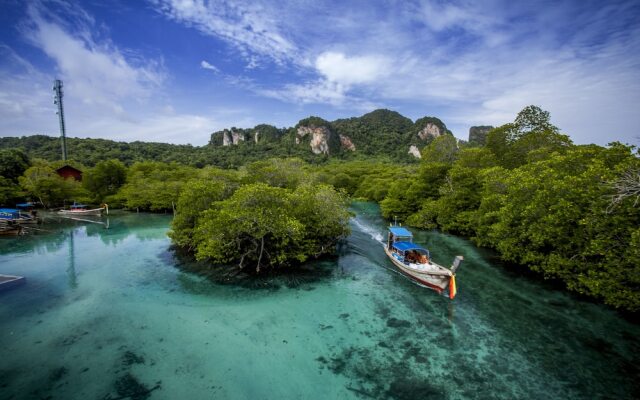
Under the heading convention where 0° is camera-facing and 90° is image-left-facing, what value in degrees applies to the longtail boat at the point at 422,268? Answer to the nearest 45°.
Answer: approximately 315°

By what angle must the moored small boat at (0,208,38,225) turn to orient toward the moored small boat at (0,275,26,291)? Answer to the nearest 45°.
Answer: approximately 90° to its right

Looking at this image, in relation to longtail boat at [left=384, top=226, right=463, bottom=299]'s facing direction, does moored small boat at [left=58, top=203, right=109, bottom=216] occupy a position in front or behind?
behind

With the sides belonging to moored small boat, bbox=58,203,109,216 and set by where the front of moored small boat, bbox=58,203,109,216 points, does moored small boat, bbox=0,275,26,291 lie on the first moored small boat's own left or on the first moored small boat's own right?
on the first moored small boat's own right

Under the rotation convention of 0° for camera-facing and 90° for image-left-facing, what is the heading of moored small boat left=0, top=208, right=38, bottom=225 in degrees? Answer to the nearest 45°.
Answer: approximately 270°

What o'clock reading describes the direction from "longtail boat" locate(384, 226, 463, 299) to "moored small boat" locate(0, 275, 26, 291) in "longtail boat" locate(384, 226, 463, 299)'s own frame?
The moored small boat is roughly at 4 o'clock from the longtail boat.

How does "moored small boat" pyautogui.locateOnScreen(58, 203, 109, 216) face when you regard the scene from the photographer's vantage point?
facing to the right of the viewer

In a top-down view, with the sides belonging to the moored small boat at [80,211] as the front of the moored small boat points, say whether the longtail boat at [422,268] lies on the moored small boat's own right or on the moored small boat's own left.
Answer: on the moored small boat's own right
